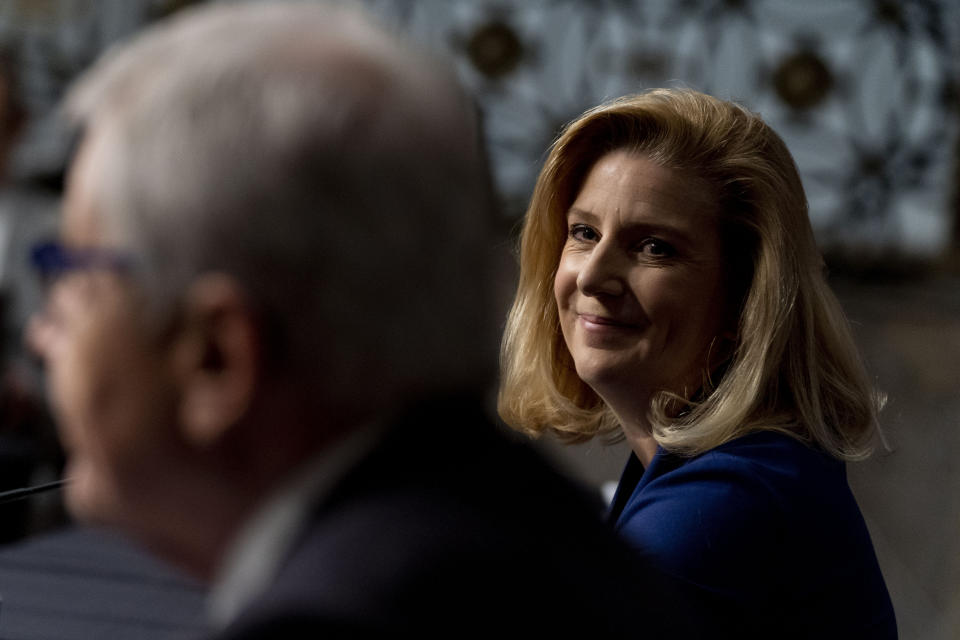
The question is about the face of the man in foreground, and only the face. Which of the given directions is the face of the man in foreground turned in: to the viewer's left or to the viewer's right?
to the viewer's left

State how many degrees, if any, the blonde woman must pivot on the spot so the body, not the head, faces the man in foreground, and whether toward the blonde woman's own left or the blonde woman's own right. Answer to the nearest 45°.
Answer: approximately 90° to the blonde woman's own left

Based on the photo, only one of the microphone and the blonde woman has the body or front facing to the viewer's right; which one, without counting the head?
the microphone

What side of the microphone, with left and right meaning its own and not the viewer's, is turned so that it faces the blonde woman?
front

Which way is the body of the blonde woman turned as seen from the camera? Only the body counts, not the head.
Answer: to the viewer's left

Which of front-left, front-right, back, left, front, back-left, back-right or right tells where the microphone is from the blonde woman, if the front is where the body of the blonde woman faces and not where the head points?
front-left

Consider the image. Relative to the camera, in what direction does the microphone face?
facing to the right of the viewer

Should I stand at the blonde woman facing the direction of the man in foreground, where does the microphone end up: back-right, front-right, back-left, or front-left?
front-right

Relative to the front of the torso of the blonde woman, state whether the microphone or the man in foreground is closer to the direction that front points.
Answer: the microphone
